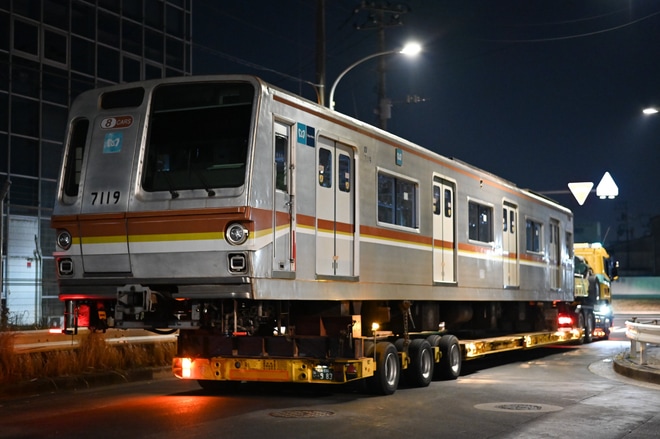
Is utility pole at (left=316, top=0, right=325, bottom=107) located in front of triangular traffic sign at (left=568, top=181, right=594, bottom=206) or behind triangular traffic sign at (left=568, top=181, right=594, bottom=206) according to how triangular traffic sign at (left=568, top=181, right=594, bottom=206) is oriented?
in front

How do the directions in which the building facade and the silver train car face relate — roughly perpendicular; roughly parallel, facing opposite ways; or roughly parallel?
roughly perpendicular

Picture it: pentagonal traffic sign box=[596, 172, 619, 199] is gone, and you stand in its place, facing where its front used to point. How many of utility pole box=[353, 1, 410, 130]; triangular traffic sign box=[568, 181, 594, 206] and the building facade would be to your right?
3

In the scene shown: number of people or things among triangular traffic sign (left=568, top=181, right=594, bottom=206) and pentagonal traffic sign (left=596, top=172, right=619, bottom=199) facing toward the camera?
2

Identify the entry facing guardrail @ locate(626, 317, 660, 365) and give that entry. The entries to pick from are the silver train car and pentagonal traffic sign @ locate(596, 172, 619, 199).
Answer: the pentagonal traffic sign

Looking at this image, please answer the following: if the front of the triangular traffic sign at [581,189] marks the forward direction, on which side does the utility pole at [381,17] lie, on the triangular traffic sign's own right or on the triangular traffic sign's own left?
on the triangular traffic sign's own right

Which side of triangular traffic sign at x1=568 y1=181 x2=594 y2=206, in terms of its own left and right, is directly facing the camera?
front

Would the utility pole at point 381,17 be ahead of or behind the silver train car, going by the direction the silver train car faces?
behind

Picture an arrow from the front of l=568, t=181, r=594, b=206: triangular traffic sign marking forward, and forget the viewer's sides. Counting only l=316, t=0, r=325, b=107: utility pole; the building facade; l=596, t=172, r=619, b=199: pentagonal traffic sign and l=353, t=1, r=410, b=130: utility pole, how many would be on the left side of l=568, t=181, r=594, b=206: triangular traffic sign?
1

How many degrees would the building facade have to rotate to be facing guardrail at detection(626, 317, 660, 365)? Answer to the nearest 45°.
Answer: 0° — it already faces it

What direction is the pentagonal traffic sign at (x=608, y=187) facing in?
toward the camera

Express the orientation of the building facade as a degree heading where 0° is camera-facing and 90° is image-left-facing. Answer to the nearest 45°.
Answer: approximately 315°

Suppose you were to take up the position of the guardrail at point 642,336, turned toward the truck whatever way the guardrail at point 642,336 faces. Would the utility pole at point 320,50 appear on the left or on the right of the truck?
left

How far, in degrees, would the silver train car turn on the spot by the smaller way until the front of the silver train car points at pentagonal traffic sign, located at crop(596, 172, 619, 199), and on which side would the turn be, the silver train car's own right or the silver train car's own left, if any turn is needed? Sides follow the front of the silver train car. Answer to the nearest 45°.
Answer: approximately 180°

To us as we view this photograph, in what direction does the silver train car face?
facing the viewer and to the left of the viewer

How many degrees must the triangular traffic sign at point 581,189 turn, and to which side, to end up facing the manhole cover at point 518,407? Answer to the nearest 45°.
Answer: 0° — it already faces it

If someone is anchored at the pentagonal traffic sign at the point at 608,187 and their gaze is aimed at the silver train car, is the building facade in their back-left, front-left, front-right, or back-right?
front-right

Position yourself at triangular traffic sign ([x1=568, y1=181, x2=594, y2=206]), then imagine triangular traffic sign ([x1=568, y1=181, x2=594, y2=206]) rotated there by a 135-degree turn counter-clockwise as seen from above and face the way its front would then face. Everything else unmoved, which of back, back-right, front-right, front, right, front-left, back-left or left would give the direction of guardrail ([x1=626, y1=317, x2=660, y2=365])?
back-right
